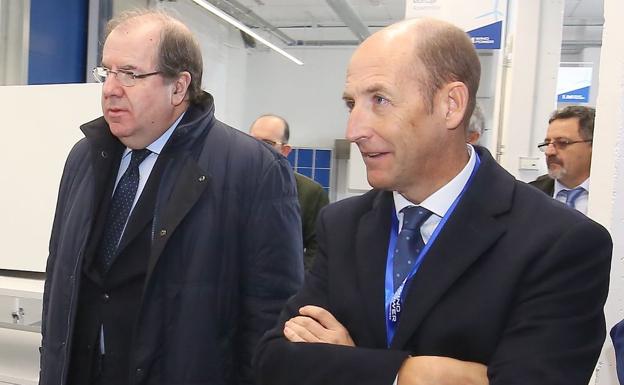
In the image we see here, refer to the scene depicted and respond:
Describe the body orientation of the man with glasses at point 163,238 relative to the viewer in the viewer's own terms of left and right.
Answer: facing the viewer and to the left of the viewer

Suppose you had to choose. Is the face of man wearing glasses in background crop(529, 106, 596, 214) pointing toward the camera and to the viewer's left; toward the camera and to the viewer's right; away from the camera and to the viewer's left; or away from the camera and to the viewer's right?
toward the camera and to the viewer's left

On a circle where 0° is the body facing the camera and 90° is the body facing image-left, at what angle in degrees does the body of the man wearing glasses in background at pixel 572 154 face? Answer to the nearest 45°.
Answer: approximately 45°

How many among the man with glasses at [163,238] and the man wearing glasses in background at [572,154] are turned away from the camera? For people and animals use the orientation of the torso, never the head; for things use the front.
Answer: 0

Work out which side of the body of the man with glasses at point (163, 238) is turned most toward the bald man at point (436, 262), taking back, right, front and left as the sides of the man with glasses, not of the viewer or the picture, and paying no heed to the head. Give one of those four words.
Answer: left

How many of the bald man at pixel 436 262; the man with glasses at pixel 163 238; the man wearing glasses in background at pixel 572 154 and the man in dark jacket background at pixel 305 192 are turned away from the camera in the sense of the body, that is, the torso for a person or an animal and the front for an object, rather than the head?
0

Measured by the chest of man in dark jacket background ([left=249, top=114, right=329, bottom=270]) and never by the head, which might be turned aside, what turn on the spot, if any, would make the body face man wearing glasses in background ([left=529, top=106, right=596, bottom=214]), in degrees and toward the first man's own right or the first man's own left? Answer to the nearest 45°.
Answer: approximately 135° to the first man's own left

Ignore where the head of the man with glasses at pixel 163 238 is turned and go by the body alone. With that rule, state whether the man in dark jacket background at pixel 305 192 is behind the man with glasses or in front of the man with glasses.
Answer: behind

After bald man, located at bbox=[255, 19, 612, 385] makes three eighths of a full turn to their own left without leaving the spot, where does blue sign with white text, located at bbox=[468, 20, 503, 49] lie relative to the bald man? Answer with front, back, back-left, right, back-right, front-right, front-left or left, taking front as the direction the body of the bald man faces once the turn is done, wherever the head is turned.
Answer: left

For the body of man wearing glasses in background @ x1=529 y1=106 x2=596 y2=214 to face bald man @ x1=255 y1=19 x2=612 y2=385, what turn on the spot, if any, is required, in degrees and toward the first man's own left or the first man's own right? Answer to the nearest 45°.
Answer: approximately 45° to the first man's own left

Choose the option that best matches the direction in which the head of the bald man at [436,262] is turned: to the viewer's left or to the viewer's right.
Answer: to the viewer's left

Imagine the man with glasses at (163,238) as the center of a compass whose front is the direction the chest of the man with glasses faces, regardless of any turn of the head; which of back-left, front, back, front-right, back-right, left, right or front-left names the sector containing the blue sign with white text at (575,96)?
back

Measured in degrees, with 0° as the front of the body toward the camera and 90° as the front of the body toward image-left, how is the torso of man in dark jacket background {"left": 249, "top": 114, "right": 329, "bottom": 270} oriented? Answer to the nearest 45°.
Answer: approximately 45°

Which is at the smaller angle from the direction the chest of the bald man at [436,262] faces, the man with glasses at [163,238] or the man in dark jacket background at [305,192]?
the man with glasses

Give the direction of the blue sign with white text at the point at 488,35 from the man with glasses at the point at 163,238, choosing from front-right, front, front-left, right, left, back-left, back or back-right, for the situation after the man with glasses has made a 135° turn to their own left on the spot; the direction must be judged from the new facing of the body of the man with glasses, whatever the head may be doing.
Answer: front-left

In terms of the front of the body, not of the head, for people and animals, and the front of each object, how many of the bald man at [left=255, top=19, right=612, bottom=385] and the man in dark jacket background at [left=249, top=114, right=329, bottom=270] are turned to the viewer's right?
0
